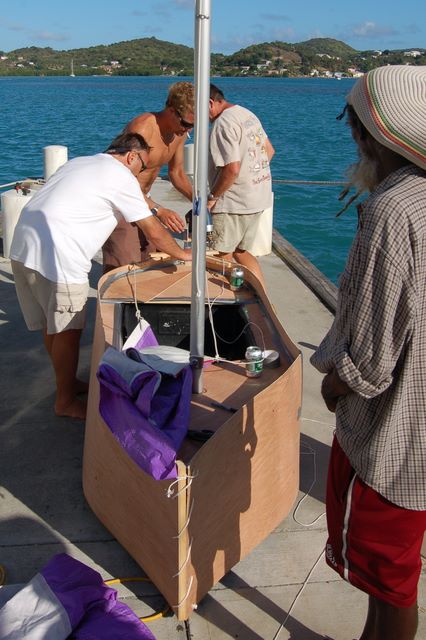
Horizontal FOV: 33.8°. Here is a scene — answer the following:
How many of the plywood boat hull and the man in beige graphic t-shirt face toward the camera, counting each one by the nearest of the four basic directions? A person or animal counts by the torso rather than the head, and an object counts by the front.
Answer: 1

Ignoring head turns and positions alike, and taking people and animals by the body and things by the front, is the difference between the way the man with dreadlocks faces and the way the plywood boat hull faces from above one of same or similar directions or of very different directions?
very different directions

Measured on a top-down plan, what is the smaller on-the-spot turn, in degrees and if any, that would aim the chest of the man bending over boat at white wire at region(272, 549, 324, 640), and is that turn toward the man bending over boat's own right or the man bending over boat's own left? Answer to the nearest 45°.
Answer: approximately 90° to the man bending over boat's own right

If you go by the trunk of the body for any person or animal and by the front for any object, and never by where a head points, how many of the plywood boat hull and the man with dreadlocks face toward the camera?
1

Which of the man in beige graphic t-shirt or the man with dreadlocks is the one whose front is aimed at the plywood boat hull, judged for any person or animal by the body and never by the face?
the man with dreadlocks

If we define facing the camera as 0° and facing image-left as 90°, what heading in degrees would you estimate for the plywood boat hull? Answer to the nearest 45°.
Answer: approximately 0°

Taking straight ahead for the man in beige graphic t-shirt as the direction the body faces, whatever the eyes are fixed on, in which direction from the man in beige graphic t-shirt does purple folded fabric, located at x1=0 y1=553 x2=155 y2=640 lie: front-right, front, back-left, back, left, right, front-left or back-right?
back-left

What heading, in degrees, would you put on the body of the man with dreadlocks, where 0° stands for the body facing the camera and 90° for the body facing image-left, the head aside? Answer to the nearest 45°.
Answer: approximately 135°

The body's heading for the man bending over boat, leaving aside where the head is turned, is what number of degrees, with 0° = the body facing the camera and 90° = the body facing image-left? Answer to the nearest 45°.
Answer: approximately 225°
